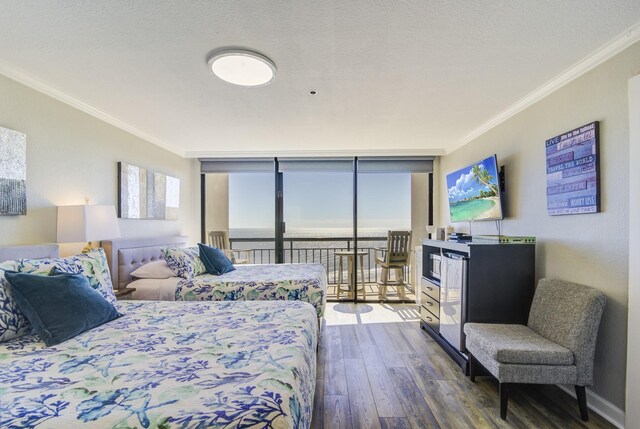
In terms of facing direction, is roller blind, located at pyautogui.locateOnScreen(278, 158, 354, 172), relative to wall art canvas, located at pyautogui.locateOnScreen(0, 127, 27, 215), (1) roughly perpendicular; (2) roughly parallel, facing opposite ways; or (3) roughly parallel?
roughly perpendicular

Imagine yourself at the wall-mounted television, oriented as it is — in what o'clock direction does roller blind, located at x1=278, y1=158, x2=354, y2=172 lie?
The roller blind is roughly at 2 o'clock from the wall-mounted television.

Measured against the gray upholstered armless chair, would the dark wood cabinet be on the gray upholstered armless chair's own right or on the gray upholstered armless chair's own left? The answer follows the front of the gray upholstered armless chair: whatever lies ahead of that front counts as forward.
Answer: on the gray upholstered armless chair's own right

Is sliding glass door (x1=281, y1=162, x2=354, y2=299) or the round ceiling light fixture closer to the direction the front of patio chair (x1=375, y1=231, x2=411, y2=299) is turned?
the sliding glass door

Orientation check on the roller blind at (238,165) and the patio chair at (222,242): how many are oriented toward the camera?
1

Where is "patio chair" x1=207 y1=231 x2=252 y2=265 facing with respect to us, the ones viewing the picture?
facing away from the viewer and to the right of the viewer

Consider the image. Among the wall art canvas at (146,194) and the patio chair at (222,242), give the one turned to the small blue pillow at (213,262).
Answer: the wall art canvas

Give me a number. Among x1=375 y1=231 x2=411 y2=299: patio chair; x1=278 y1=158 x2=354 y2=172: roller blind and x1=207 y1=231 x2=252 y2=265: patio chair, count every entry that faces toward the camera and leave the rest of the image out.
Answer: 1

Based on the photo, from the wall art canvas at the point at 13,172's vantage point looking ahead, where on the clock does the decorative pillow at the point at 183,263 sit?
The decorative pillow is roughly at 10 o'clock from the wall art canvas.

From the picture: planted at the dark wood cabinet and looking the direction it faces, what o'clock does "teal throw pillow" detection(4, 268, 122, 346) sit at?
The teal throw pillow is roughly at 12 o'clock from the dark wood cabinet.

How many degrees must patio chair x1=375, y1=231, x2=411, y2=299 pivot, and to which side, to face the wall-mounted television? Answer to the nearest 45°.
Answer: approximately 180°

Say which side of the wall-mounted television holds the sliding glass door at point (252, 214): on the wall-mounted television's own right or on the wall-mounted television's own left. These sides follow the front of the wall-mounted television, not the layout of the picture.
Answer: on the wall-mounted television's own right

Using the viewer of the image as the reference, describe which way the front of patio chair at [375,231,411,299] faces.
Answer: facing away from the viewer and to the left of the viewer

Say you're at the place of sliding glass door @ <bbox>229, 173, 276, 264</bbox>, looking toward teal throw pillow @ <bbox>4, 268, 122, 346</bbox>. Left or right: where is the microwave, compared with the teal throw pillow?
left

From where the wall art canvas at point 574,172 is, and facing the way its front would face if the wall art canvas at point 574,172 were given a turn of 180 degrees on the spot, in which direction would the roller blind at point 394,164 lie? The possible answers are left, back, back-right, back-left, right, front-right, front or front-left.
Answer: left

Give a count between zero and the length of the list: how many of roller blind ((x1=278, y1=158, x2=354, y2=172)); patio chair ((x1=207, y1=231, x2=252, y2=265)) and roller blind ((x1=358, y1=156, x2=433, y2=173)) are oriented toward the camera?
2
